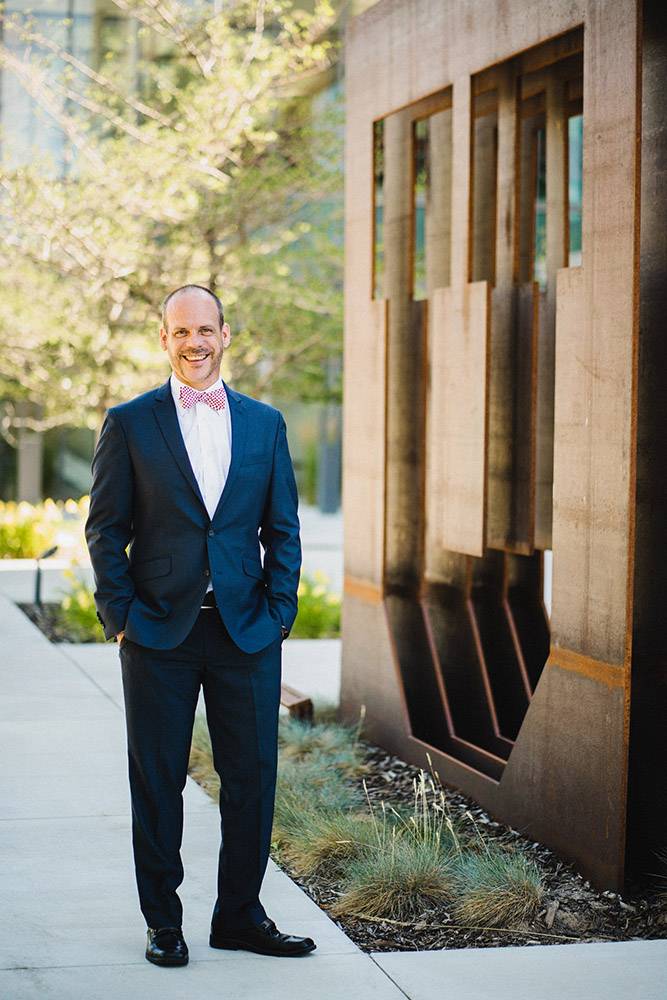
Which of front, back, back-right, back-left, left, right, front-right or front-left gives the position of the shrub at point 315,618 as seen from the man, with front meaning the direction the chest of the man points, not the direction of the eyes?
back

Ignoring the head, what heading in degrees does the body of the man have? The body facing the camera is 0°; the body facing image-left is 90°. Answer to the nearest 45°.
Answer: approximately 0°

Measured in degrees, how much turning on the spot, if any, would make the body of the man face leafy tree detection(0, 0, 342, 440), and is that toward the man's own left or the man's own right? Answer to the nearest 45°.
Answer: approximately 180°

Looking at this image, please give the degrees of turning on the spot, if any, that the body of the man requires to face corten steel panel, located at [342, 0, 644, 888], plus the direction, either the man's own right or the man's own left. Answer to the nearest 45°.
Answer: approximately 135° to the man's own left

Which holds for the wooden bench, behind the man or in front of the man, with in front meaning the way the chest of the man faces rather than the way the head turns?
behind

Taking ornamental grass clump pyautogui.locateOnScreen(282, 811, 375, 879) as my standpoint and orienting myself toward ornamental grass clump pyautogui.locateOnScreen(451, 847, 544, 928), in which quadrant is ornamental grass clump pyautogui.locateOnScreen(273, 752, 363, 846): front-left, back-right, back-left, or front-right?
back-left

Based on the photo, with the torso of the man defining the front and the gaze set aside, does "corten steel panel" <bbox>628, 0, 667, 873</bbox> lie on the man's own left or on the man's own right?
on the man's own left

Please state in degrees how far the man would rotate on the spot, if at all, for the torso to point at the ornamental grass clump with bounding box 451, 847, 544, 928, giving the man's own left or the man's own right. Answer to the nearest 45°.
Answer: approximately 135° to the man's own left

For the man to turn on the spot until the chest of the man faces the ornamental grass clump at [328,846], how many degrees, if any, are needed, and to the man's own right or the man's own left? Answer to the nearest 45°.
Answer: approximately 135° to the man's own left
